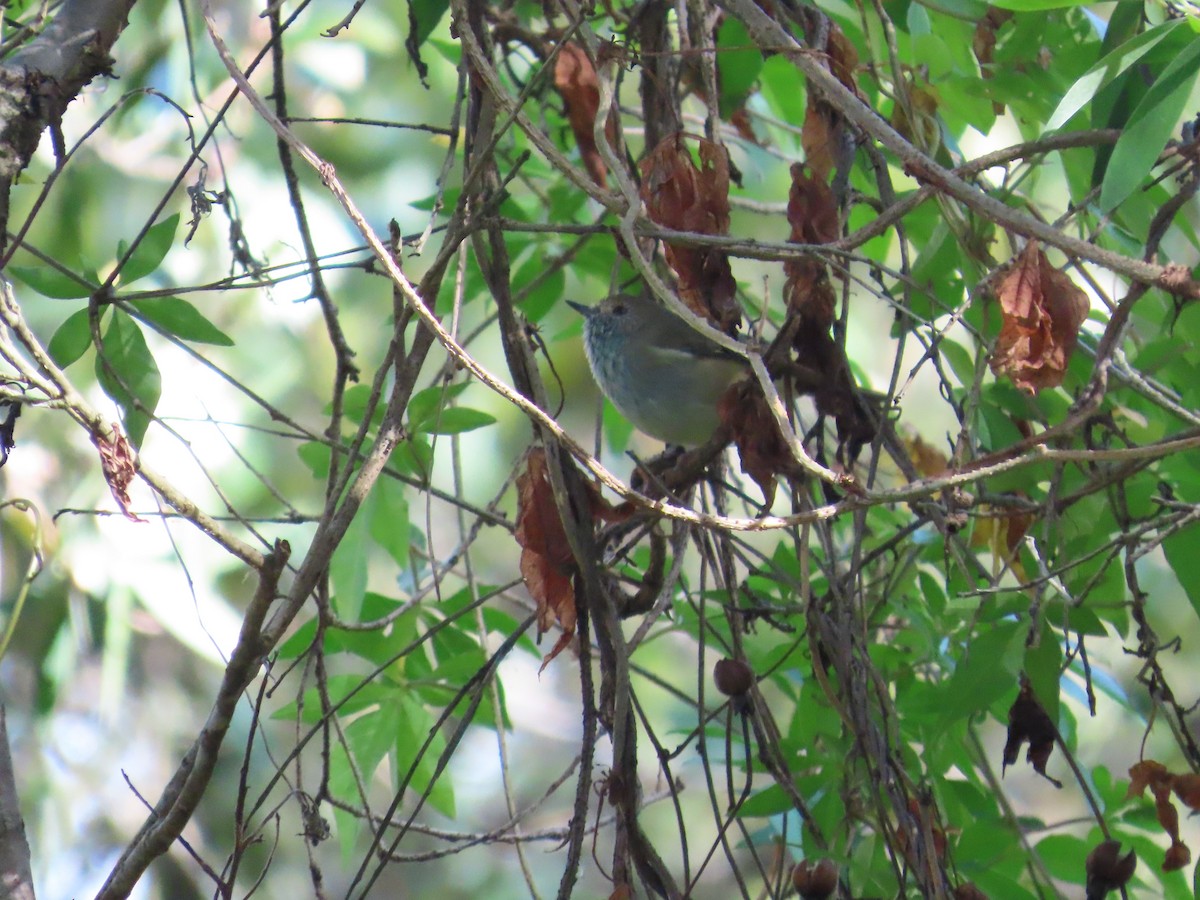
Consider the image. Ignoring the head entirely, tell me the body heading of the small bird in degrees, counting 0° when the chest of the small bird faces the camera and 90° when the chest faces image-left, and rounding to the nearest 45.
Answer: approximately 90°
